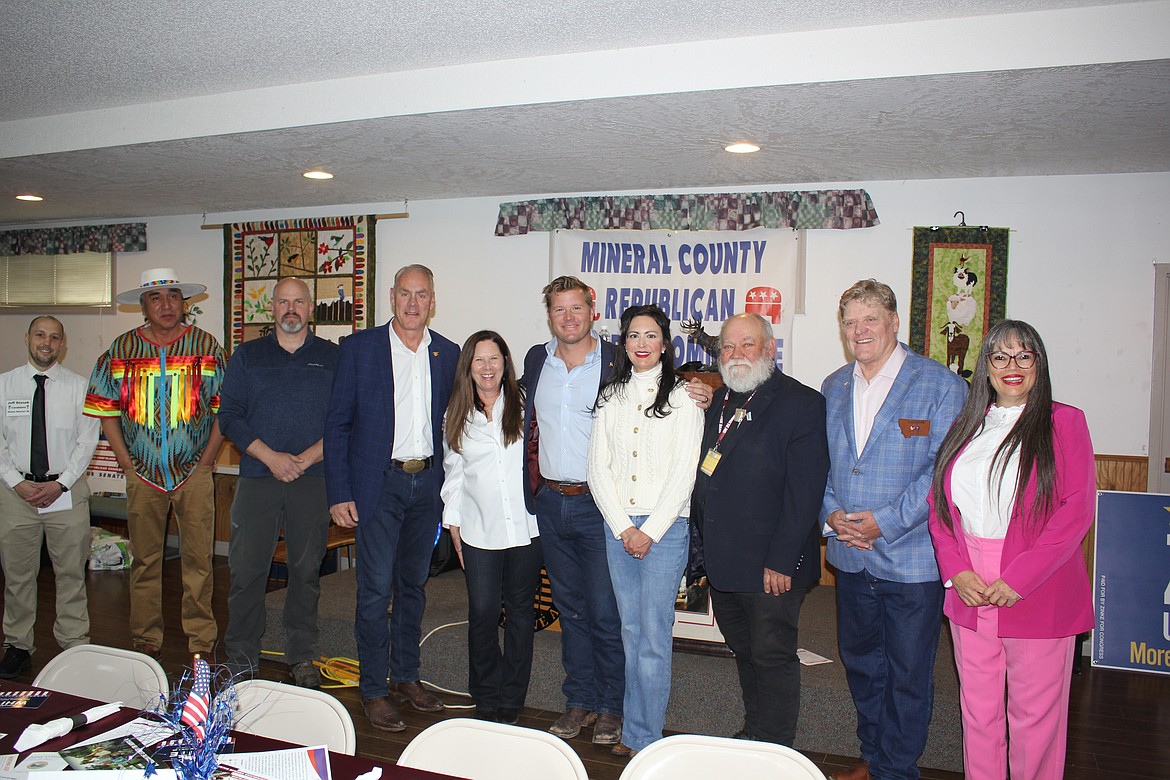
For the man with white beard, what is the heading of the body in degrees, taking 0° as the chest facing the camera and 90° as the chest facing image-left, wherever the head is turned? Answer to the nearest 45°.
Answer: approximately 45°

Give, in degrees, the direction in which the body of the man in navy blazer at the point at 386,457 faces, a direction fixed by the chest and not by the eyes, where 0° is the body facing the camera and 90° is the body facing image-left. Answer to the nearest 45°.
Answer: approximately 315°

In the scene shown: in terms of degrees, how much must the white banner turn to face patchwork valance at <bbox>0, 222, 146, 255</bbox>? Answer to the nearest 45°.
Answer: approximately 90° to its right

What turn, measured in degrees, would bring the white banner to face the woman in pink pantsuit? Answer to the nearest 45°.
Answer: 0° — it already faces them

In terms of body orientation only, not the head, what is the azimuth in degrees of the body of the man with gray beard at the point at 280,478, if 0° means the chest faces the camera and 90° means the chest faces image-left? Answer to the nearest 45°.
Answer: approximately 0°

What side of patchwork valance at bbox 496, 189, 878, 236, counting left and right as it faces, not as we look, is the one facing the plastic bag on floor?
right

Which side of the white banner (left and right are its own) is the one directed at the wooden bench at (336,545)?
right

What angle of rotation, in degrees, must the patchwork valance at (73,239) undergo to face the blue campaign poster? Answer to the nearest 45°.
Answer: approximately 45° to its left
